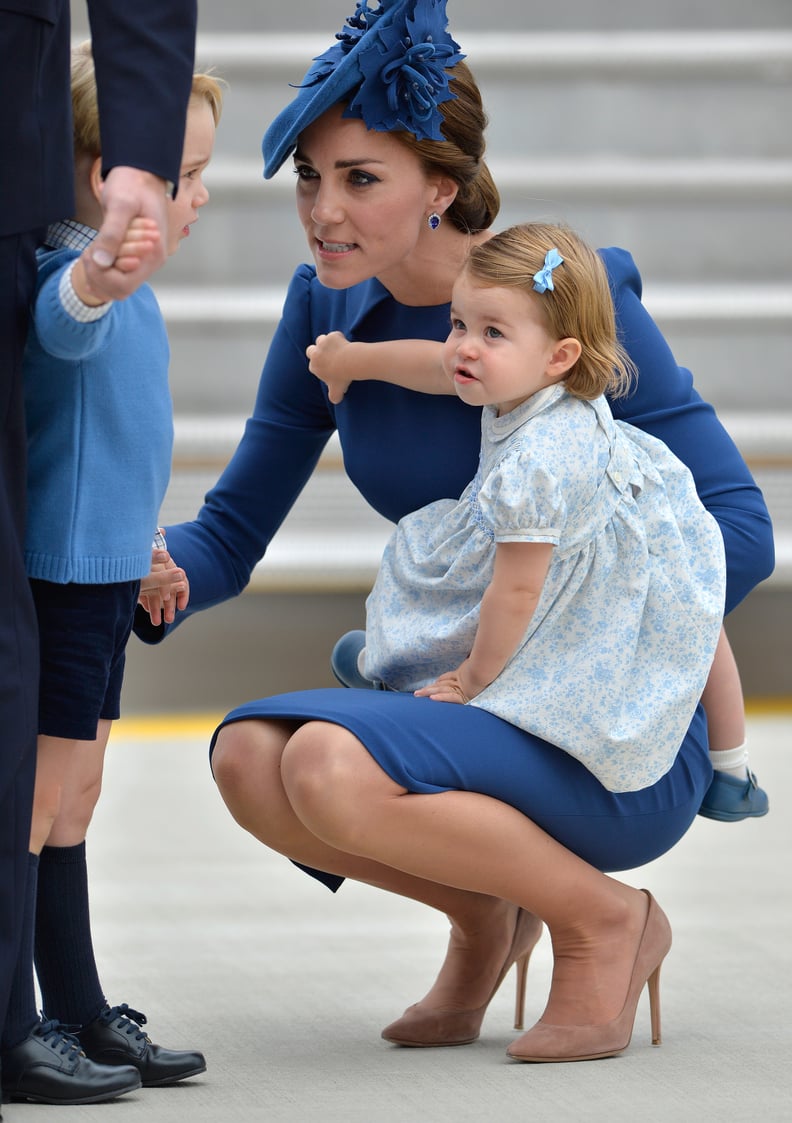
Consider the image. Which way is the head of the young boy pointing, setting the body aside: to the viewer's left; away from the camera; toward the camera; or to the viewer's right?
to the viewer's right

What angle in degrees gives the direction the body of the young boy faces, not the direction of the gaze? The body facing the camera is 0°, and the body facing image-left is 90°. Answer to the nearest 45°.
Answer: approximately 270°
